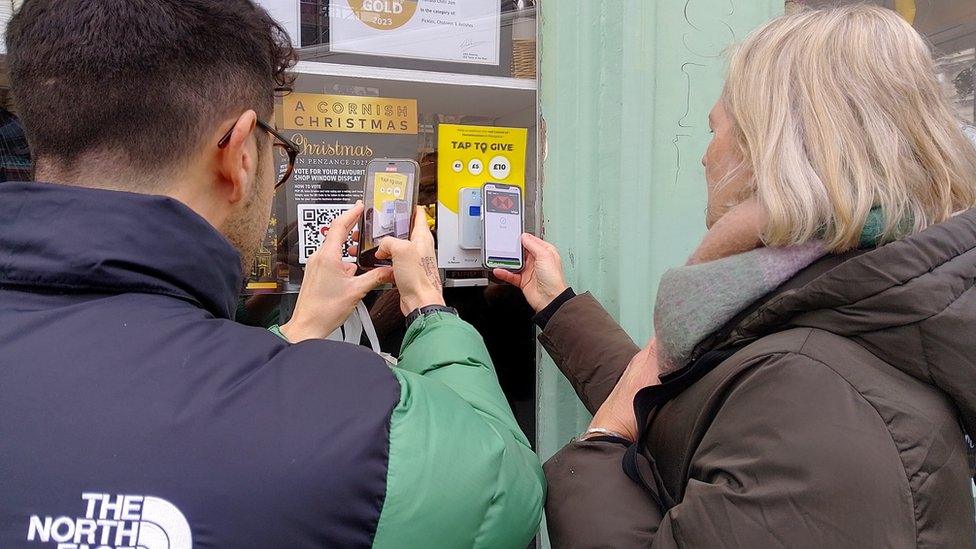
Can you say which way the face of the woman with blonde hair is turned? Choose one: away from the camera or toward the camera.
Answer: away from the camera

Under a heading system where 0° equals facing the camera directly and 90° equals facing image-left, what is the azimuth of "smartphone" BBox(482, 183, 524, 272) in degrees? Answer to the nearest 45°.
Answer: approximately 0°
